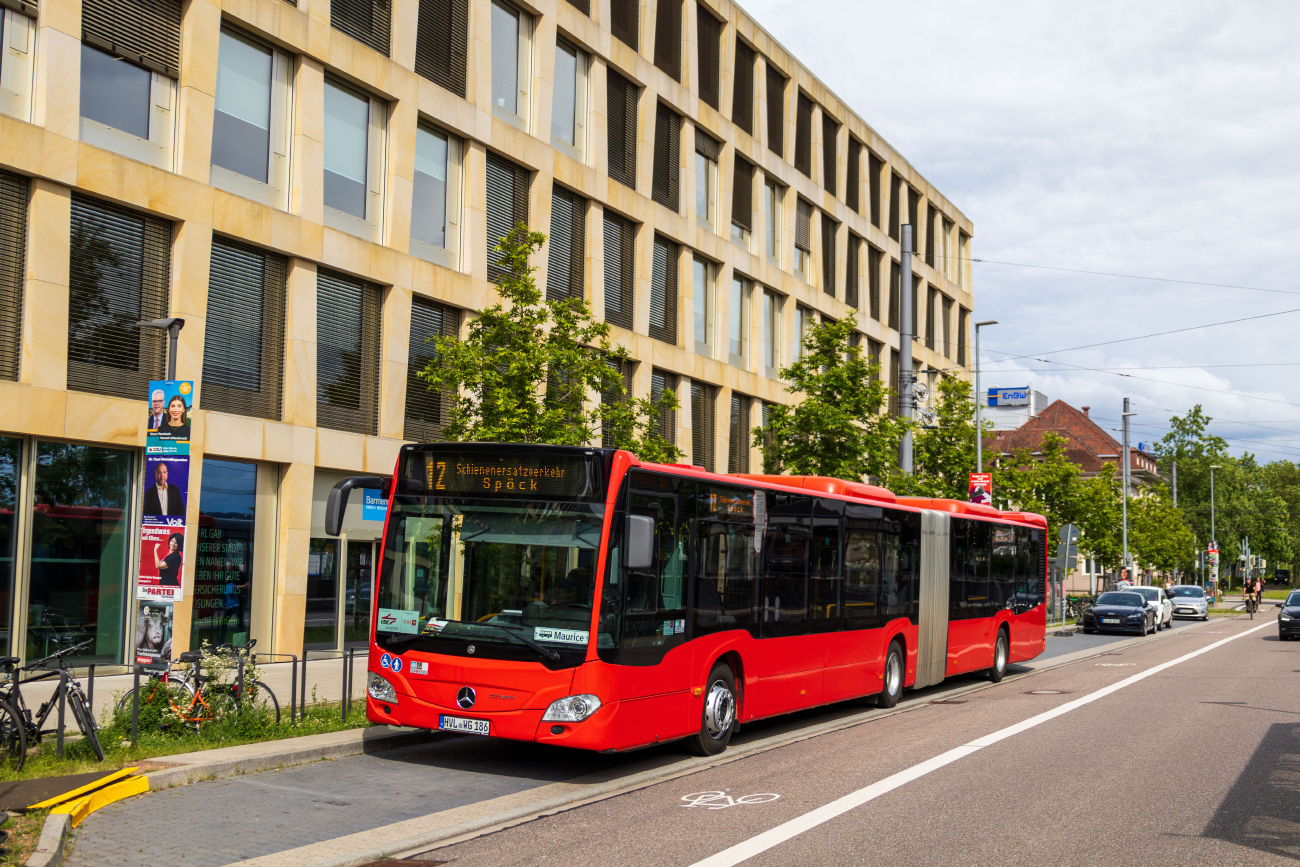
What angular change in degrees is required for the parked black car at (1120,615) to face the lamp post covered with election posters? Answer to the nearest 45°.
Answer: approximately 45° to its left

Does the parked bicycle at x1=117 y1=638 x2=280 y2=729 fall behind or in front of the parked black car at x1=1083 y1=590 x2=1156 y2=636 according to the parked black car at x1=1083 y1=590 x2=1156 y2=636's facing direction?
in front

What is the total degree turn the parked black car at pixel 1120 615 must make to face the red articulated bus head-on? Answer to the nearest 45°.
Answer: approximately 45° to its left

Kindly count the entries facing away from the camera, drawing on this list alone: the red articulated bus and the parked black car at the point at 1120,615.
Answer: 0

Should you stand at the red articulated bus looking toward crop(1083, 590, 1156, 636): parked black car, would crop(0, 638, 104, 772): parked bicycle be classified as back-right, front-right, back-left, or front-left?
back-left

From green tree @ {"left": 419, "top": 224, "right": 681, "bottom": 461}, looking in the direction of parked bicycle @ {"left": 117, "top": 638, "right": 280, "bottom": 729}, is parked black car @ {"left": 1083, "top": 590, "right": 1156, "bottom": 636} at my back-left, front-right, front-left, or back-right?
back-left

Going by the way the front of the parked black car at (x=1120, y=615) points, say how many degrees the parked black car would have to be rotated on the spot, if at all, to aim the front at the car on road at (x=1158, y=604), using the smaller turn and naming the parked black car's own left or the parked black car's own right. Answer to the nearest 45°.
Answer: approximately 135° to the parked black car's own right

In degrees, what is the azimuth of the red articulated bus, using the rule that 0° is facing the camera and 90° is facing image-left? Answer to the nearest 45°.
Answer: approximately 45°

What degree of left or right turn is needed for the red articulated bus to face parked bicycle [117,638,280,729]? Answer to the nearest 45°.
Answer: approximately 45° to its right

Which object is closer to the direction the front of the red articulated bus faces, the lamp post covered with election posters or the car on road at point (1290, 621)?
the lamp post covered with election posters

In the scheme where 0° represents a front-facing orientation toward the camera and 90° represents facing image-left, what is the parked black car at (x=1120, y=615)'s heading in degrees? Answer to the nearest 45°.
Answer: approximately 45°
